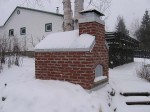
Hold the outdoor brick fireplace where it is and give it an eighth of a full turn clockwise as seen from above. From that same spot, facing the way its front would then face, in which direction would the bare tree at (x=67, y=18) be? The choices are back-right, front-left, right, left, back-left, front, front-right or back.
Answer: back

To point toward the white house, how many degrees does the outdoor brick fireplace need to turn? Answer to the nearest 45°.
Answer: approximately 135° to its left

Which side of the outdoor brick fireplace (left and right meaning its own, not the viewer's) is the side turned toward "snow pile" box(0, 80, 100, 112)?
right

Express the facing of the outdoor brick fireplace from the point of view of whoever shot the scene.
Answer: facing the viewer and to the right of the viewer
